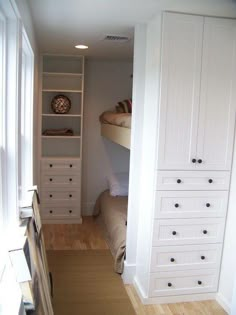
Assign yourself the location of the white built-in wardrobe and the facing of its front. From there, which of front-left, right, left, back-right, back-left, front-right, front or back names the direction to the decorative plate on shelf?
back-right

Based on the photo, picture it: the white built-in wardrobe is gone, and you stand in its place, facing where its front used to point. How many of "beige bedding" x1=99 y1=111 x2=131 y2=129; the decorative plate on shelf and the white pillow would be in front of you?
0

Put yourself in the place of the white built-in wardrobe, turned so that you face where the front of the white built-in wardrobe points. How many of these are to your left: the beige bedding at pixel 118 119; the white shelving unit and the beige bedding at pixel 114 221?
0

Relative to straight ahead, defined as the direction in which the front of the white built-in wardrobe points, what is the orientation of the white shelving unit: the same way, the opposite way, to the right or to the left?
the same way

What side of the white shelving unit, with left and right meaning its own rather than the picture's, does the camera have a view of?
front

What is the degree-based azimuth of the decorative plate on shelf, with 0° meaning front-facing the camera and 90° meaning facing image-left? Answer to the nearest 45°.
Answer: approximately 0°

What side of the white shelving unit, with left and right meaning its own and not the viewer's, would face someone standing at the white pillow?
left

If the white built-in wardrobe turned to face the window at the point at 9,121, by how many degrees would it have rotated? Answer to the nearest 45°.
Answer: approximately 45° to its right

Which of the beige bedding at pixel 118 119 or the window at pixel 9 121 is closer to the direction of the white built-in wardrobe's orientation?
the window

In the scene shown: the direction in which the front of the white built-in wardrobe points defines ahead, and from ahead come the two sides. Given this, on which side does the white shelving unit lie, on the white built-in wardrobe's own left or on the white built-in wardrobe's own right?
on the white built-in wardrobe's own right

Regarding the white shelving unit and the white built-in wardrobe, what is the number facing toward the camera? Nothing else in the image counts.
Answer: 2
